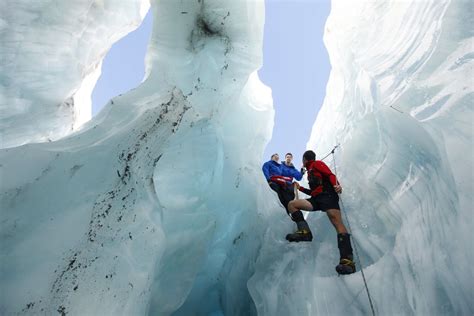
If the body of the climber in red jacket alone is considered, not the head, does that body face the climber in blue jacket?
no
